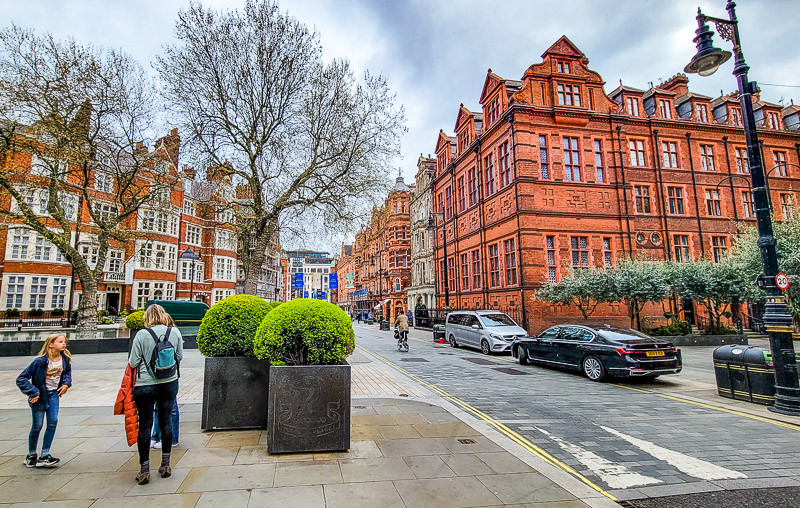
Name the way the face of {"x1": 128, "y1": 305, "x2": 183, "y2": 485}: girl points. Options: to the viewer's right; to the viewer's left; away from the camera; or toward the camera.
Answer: away from the camera

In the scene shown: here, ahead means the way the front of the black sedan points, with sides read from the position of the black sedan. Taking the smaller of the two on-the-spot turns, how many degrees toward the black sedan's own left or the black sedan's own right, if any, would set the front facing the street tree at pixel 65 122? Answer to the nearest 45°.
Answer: approximately 45° to the black sedan's own left

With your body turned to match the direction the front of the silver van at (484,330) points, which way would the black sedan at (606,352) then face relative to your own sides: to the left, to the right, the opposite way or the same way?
the opposite way

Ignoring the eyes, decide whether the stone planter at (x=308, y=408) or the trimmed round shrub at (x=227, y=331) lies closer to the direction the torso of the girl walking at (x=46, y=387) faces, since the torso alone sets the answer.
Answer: the stone planter

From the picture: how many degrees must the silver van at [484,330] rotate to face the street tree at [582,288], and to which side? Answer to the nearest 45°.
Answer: approximately 90° to its left

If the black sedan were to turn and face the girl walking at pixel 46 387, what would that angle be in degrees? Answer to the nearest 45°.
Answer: approximately 90° to its left

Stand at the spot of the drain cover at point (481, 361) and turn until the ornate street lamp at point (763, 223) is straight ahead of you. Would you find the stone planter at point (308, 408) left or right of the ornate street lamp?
right

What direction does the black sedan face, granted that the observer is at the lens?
facing away from the viewer and to the left of the viewer

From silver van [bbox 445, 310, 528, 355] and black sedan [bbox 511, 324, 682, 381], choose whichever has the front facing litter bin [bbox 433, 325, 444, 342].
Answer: the black sedan

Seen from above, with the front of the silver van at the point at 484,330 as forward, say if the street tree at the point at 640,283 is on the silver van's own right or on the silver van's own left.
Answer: on the silver van's own left
